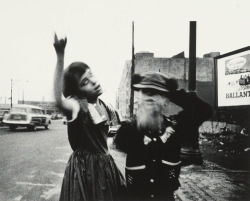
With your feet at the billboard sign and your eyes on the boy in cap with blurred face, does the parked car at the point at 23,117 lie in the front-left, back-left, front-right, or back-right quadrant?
back-right

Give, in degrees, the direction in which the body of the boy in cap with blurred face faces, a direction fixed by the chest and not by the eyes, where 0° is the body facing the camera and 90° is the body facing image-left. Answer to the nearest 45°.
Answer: approximately 0°

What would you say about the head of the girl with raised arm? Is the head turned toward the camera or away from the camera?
toward the camera

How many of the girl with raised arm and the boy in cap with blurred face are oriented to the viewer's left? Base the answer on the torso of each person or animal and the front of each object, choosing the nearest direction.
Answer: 0

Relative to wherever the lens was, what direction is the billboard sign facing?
facing the viewer and to the left of the viewer

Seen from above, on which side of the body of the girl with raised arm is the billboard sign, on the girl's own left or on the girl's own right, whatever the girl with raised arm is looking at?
on the girl's own left

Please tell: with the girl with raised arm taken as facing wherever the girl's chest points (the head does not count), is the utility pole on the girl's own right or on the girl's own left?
on the girl's own left

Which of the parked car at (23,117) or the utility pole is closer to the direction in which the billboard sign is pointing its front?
the utility pole

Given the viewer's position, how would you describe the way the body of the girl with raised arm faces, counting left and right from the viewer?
facing the viewer and to the right of the viewer

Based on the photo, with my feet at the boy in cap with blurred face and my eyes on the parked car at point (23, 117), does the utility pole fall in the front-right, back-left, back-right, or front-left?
front-right

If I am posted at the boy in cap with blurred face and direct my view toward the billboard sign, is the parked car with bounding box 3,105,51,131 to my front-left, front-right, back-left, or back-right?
front-left

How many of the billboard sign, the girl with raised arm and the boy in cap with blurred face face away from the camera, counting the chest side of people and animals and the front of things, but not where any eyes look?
0
